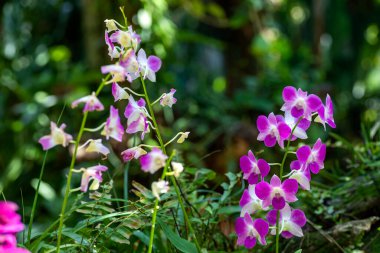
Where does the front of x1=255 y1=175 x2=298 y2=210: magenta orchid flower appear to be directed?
toward the camera

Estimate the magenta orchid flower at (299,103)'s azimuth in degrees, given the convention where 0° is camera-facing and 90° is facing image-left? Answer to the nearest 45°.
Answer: approximately 0°

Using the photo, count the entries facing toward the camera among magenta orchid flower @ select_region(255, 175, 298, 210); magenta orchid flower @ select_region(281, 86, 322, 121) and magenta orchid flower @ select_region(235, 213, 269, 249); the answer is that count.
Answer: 3

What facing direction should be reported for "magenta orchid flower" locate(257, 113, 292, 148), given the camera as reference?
facing the viewer
